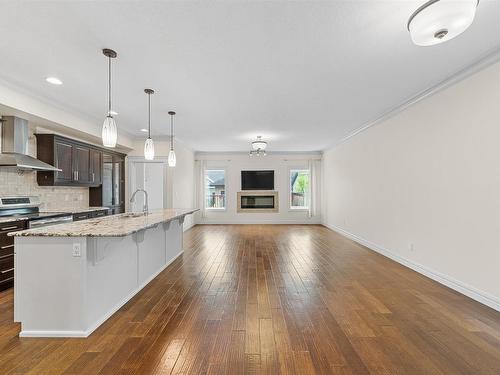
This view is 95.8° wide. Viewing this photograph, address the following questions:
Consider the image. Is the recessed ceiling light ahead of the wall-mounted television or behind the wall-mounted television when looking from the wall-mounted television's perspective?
ahead

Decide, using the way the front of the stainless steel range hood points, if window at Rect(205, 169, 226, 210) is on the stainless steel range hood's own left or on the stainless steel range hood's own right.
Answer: on the stainless steel range hood's own left

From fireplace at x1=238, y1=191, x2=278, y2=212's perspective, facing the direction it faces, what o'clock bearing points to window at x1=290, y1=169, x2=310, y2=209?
The window is roughly at 9 o'clock from the fireplace.

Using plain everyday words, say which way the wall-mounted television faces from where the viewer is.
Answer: facing the viewer

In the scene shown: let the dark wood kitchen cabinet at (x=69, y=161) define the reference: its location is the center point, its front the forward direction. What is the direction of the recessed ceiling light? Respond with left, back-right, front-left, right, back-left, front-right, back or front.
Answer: front-right

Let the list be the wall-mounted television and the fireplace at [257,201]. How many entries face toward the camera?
2

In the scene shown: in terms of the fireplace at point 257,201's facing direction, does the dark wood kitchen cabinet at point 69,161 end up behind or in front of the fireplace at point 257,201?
in front

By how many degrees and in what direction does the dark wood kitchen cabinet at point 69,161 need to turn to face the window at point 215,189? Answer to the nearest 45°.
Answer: approximately 90° to its left

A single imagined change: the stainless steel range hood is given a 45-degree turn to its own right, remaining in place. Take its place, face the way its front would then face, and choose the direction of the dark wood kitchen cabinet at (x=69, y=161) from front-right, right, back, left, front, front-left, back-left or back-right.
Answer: back-left

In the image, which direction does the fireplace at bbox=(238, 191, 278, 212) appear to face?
toward the camera

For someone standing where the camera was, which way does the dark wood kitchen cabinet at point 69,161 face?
facing the viewer and to the right of the viewer

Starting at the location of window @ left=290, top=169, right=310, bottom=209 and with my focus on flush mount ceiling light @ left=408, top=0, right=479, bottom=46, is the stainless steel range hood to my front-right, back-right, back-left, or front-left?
front-right
